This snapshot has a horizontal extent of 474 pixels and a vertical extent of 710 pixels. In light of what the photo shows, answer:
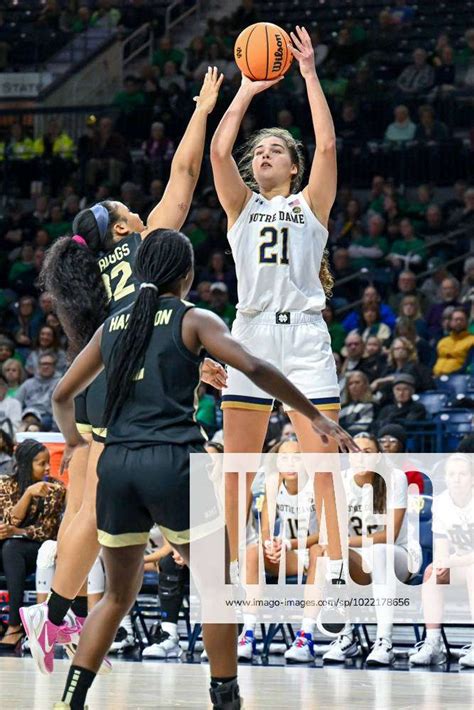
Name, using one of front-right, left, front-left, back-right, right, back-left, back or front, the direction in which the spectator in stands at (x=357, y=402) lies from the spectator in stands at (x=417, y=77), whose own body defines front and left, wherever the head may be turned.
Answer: front

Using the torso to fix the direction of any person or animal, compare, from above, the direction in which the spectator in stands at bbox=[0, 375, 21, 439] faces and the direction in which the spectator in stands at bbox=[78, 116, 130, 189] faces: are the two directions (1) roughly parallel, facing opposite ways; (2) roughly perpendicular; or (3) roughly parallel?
roughly parallel

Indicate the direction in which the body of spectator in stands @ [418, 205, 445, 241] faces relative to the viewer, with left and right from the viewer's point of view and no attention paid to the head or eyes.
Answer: facing the viewer

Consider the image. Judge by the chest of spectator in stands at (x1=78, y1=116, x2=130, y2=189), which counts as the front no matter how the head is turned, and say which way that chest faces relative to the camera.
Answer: toward the camera

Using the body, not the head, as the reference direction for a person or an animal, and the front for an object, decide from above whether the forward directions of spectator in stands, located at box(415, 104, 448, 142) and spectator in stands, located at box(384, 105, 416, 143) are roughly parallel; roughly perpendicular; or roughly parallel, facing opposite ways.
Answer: roughly parallel

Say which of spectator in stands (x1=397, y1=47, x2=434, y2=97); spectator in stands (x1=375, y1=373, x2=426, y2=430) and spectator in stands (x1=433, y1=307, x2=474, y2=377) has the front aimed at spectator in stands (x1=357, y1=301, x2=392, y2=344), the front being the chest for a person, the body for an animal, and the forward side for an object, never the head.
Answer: spectator in stands (x1=397, y1=47, x2=434, y2=97)

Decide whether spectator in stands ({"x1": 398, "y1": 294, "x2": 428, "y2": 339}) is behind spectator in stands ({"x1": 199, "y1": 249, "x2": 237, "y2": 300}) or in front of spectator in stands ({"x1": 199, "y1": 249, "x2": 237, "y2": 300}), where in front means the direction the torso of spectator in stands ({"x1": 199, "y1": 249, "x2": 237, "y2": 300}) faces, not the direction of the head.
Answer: in front

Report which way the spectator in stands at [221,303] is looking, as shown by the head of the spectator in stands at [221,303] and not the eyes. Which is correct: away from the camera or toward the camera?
toward the camera

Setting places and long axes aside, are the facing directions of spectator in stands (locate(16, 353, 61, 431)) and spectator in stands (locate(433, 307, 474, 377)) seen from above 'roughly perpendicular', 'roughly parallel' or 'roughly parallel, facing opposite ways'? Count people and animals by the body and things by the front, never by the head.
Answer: roughly parallel

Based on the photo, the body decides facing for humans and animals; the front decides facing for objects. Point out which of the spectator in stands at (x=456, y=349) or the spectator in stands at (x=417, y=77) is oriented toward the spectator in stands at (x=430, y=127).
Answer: the spectator in stands at (x=417, y=77)

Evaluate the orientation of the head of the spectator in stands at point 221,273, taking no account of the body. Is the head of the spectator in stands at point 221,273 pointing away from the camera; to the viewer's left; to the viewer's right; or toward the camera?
toward the camera

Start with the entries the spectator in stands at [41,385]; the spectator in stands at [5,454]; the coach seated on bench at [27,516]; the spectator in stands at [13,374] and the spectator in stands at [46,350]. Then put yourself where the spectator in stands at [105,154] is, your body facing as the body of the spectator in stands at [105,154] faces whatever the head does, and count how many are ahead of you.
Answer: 5

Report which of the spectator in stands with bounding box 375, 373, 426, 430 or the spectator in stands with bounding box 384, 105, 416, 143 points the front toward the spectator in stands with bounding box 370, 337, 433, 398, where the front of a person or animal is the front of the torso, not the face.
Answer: the spectator in stands with bounding box 384, 105, 416, 143

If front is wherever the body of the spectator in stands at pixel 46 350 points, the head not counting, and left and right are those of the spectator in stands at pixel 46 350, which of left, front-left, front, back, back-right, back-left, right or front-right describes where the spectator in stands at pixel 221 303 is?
left

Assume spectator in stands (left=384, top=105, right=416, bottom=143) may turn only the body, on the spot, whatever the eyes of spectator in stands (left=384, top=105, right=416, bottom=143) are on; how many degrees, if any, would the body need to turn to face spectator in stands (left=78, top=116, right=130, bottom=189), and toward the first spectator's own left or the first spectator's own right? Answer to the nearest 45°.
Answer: approximately 90° to the first spectator's own right

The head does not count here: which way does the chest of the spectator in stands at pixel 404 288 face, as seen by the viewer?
toward the camera

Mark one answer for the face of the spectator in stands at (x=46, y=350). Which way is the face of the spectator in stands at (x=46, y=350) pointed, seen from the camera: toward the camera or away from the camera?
toward the camera
